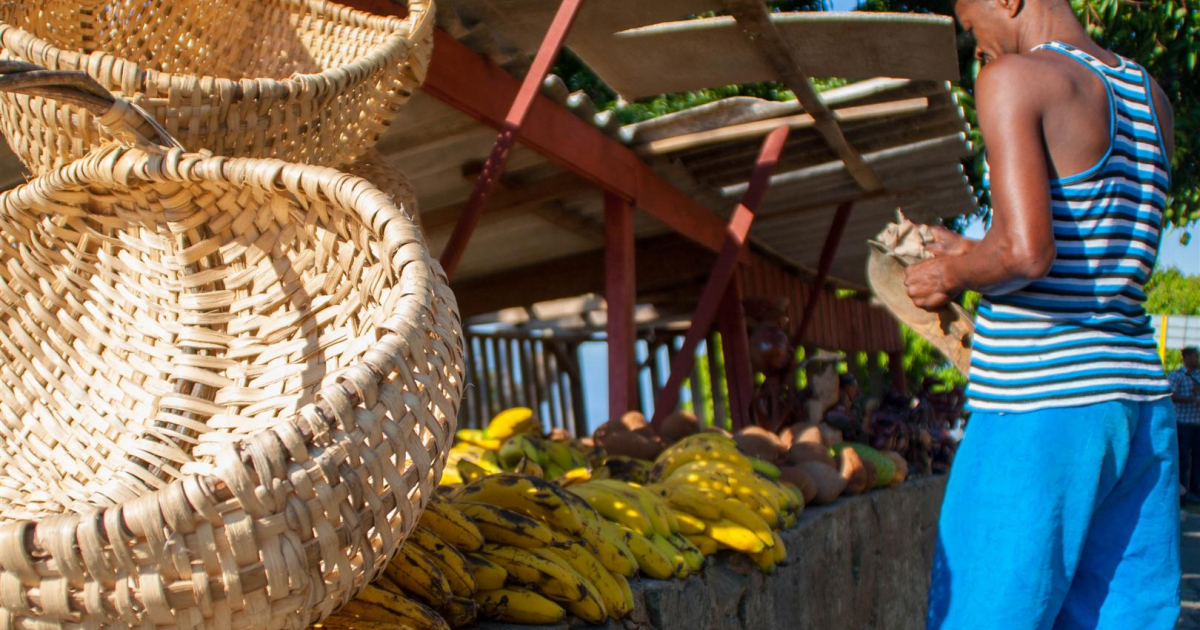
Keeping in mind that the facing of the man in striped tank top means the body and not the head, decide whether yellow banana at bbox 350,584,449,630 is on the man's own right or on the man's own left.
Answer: on the man's own left

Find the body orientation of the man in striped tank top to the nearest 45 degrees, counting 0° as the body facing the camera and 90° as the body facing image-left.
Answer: approximately 135°

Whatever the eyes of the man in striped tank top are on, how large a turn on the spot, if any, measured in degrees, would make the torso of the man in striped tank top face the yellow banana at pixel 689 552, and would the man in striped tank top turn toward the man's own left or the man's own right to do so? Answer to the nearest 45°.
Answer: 0° — they already face it

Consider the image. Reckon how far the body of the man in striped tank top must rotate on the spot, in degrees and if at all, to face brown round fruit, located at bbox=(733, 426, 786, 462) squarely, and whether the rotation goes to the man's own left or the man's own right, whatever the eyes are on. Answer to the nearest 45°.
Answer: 0° — they already face it

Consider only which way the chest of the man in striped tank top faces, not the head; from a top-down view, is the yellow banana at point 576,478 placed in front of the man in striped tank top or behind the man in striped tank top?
in front

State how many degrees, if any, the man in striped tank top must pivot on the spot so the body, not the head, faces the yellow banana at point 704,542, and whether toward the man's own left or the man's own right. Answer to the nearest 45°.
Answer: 0° — they already face it

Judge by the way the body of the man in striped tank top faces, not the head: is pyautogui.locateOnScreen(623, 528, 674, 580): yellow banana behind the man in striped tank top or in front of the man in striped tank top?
in front

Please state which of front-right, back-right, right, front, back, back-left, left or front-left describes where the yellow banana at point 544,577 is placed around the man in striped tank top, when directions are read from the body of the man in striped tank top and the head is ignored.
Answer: front-left

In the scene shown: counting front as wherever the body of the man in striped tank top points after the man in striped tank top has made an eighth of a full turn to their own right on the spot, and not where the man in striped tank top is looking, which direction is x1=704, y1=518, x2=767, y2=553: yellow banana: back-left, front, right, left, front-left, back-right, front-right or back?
front-left

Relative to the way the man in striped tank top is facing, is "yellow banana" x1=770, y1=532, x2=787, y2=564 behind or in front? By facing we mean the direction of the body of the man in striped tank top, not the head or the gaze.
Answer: in front

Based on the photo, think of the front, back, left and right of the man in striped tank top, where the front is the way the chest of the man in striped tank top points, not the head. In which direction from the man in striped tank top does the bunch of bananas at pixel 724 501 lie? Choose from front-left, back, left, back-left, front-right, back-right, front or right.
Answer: front

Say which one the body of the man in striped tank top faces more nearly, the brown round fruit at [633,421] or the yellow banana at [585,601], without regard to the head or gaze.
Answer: the brown round fruit
